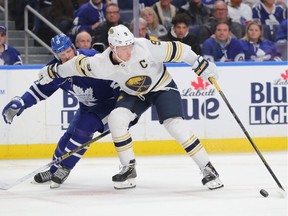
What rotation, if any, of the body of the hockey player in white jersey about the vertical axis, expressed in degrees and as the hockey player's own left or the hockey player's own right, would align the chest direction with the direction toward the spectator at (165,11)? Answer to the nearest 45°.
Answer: approximately 180°

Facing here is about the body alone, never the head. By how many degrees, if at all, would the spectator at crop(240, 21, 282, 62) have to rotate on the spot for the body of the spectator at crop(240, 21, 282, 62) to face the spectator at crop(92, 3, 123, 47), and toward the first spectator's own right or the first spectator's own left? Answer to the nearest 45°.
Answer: approximately 90° to the first spectator's own right

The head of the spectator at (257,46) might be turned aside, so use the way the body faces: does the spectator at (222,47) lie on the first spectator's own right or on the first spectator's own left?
on the first spectator's own right

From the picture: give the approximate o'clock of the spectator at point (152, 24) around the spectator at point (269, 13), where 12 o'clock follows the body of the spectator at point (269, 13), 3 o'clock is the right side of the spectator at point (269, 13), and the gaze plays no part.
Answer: the spectator at point (152, 24) is roughly at 2 o'clock from the spectator at point (269, 13).

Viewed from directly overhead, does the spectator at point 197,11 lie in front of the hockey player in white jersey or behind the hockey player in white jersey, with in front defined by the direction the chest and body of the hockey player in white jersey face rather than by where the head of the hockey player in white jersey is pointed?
behind

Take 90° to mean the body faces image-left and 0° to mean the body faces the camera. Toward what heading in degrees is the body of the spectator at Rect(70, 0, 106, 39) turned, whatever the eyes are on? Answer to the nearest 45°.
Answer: approximately 315°

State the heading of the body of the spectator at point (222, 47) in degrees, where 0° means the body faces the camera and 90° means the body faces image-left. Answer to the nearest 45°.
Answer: approximately 0°

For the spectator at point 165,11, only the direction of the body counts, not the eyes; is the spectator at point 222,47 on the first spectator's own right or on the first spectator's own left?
on the first spectator's own left

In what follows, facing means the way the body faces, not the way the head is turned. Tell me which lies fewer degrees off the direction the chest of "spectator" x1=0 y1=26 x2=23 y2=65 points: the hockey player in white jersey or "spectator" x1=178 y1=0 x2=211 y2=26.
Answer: the hockey player in white jersey
